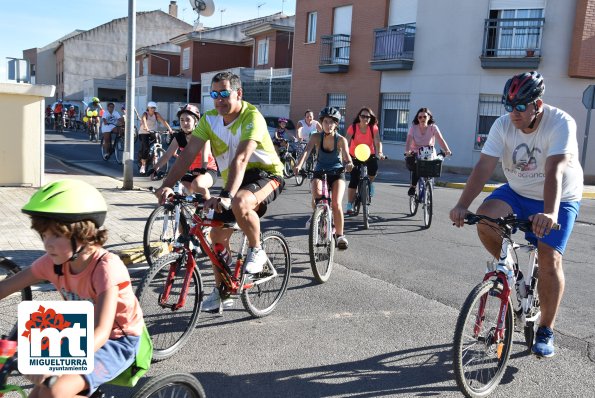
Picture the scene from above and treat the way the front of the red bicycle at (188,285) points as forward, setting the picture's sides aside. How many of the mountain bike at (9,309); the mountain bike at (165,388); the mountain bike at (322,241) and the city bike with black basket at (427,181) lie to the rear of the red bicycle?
2

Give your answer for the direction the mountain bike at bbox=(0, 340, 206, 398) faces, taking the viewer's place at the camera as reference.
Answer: facing to the left of the viewer

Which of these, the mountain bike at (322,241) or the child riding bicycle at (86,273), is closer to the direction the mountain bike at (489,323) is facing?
the child riding bicycle

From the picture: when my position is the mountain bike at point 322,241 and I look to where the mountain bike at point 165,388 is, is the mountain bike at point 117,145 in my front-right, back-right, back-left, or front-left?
back-right

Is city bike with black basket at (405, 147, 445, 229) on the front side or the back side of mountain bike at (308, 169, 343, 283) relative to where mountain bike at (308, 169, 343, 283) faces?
on the back side

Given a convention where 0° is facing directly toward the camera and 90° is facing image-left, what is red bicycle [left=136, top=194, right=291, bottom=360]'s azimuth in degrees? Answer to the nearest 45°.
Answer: approximately 45°

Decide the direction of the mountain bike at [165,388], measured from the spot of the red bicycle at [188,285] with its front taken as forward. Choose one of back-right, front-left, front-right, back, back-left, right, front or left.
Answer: front-left
